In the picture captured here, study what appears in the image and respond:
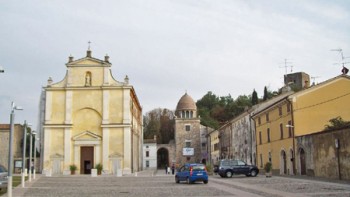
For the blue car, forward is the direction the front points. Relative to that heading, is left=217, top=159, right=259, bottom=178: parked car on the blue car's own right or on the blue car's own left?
on the blue car's own right

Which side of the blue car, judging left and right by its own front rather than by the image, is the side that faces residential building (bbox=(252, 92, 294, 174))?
right

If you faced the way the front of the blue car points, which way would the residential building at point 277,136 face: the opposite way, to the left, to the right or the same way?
to the left

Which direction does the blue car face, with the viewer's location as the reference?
facing away from the viewer and to the left of the viewer

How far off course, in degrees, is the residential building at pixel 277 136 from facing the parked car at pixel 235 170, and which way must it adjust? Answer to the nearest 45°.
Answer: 0° — it already faces it

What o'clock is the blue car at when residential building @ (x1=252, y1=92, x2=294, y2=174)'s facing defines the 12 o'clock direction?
The blue car is roughly at 11 o'clock from the residential building.
